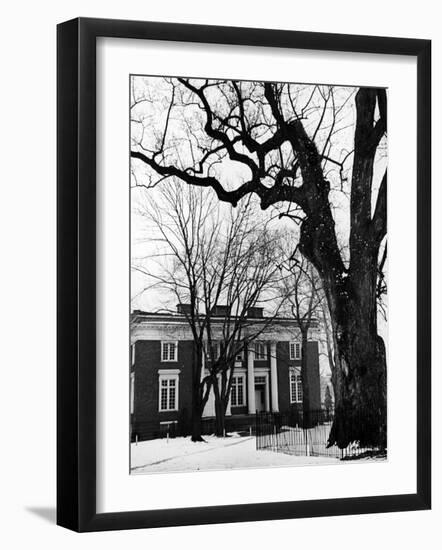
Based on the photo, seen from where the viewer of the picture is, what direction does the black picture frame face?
facing the viewer and to the right of the viewer
